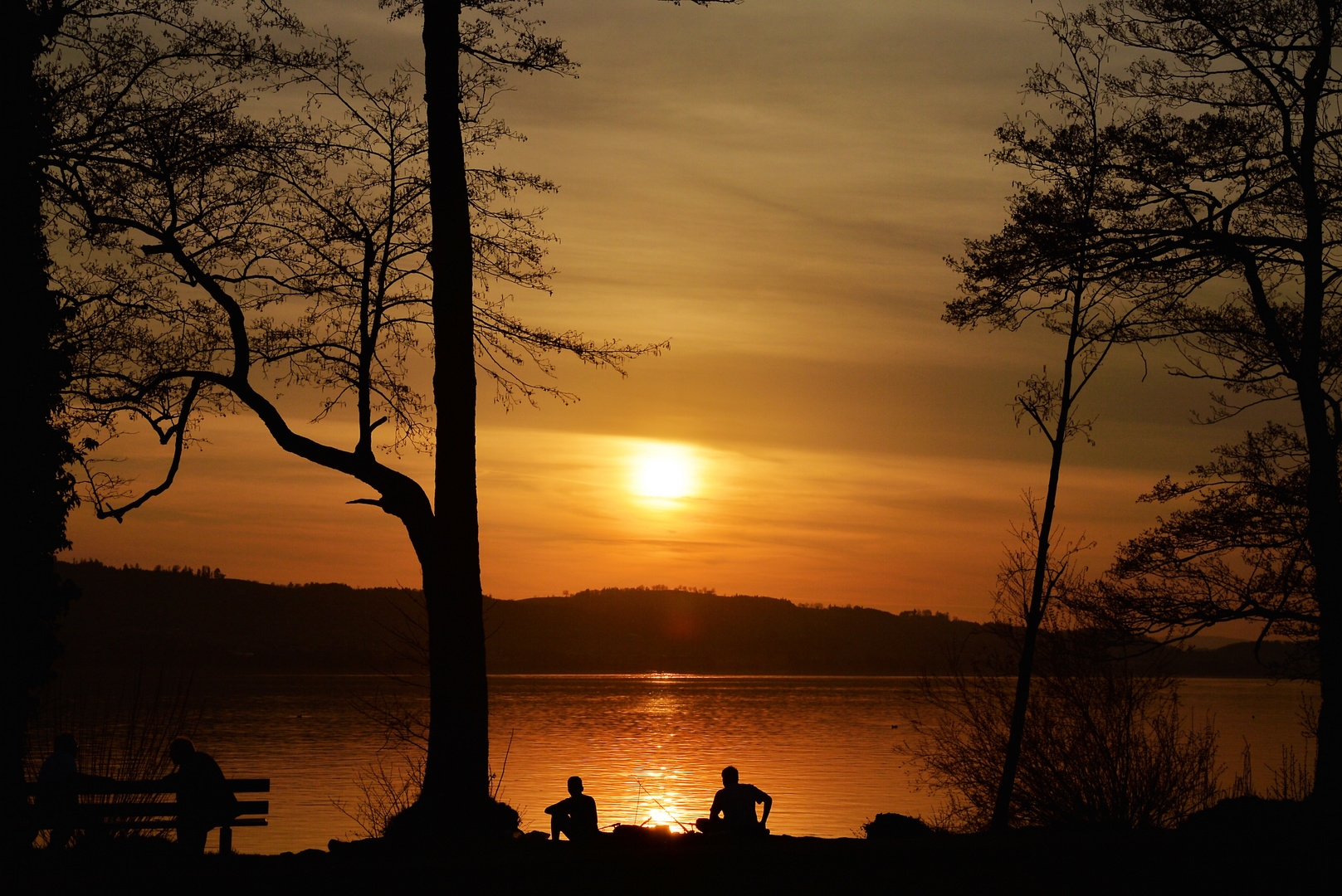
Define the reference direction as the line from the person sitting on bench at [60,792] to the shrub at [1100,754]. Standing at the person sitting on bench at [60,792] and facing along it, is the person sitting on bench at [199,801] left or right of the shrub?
right

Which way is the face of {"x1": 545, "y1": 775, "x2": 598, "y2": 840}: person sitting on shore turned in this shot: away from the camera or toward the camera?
away from the camera

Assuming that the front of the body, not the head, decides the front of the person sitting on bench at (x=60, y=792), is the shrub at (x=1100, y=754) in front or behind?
in front

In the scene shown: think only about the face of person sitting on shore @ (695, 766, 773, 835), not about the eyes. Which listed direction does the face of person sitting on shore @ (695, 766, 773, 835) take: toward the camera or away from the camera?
away from the camera
